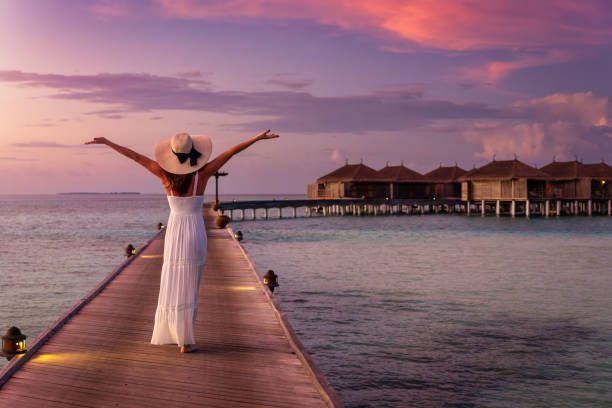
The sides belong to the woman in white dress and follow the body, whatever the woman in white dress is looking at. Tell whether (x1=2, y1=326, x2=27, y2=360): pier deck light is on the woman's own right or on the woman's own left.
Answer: on the woman's own left

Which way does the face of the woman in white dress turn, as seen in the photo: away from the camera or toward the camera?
away from the camera

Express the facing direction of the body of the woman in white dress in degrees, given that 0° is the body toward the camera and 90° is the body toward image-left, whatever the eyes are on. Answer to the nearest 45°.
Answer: approximately 180°
